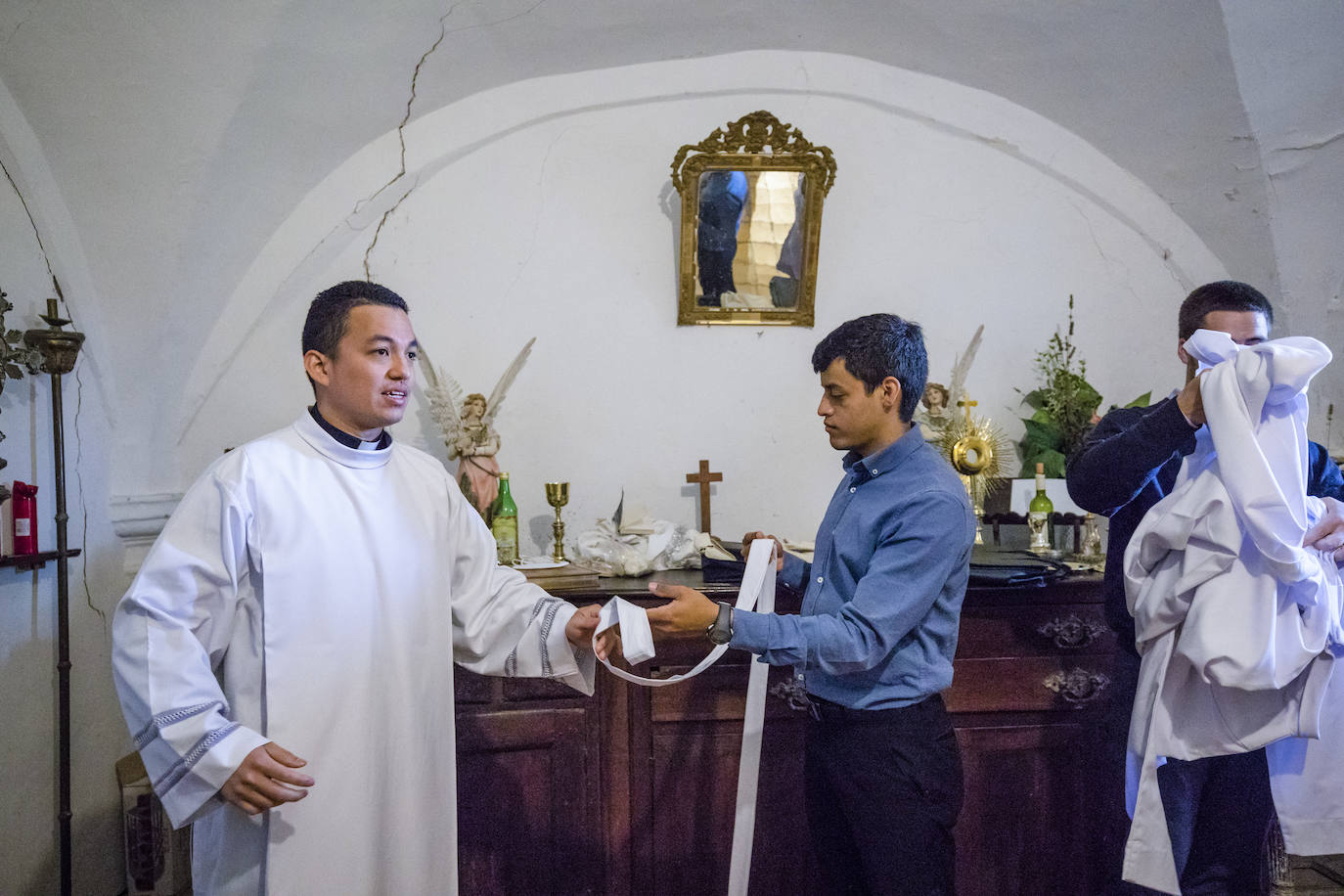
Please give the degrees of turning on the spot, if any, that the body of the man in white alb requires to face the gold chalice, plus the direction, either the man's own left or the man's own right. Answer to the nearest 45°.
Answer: approximately 90° to the man's own left

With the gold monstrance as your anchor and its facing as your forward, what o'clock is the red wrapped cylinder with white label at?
The red wrapped cylinder with white label is roughly at 2 o'clock from the gold monstrance.

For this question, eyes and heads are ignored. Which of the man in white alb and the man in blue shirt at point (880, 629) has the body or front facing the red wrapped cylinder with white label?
the man in blue shirt

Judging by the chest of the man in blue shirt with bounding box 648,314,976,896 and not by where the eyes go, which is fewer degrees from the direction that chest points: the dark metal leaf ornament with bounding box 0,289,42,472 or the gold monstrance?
the dark metal leaf ornament

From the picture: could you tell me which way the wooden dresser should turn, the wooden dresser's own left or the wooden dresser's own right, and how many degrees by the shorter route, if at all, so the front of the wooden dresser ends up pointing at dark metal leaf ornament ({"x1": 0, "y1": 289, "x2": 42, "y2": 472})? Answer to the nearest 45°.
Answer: approximately 90° to the wooden dresser's own right

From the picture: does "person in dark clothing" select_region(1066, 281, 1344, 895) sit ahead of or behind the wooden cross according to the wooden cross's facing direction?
ahead

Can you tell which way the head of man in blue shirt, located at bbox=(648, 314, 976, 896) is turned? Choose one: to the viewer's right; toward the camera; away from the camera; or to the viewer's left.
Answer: to the viewer's left

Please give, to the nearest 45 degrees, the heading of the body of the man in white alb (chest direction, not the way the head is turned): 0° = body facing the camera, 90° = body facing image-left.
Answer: approximately 315°

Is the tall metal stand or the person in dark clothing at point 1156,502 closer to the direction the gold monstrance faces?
the person in dark clothing

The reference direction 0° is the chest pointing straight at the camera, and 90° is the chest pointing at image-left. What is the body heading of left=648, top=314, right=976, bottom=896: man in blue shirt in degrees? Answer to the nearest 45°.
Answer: approximately 90°

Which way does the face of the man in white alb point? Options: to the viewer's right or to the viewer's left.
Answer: to the viewer's right

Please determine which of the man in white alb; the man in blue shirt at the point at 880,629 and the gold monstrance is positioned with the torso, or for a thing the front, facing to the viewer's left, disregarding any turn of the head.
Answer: the man in blue shirt

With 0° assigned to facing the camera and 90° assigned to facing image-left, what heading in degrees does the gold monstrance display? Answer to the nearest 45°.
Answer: approximately 0°

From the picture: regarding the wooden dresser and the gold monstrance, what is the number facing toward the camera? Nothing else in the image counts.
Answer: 2
